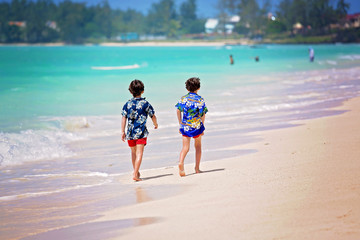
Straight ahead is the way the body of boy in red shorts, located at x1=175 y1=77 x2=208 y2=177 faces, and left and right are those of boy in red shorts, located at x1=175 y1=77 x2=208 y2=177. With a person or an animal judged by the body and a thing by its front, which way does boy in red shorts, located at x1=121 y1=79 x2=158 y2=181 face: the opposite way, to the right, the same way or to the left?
the same way

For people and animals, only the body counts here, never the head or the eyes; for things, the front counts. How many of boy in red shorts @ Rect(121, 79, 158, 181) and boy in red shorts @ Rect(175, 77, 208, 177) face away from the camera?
2

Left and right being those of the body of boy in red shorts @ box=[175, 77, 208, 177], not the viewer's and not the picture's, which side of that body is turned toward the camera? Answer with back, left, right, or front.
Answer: back

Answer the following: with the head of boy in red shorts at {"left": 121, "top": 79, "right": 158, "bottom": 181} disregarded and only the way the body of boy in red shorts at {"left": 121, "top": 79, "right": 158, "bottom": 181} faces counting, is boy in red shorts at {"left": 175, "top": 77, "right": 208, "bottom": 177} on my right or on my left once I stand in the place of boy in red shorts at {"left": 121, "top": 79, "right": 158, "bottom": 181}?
on my right

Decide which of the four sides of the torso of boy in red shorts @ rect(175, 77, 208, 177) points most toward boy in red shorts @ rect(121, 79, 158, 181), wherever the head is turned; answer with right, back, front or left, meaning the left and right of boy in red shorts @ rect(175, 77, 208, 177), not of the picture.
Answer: left

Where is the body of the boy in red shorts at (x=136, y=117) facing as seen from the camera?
away from the camera
